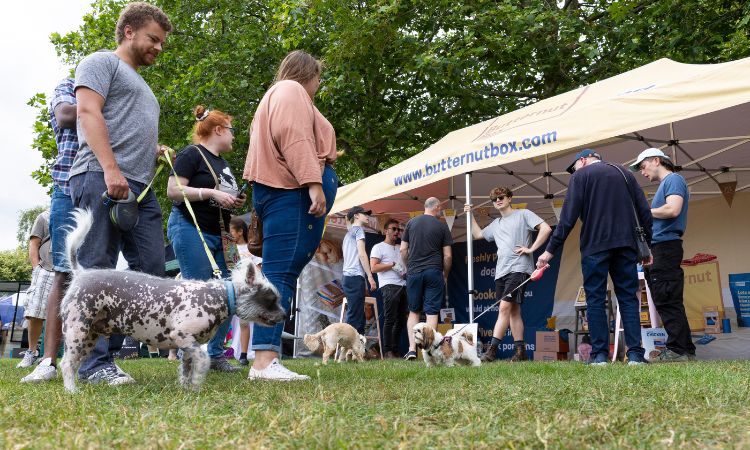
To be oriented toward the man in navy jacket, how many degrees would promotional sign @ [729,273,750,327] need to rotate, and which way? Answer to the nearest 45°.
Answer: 0° — it already faces them

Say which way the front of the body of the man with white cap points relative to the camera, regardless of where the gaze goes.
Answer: to the viewer's left

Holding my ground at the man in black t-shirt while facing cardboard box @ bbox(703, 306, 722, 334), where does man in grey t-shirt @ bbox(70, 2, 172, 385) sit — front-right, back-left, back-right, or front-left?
back-right

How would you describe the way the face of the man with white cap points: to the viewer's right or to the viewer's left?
to the viewer's left

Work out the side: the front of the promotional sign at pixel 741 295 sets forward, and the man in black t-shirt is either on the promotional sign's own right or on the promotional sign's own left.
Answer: on the promotional sign's own right

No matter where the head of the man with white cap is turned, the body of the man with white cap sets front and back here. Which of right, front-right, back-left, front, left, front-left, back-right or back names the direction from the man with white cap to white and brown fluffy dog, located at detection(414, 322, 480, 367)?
front

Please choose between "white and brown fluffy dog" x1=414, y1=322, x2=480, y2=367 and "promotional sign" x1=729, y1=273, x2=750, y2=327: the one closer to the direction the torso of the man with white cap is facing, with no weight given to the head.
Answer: the white and brown fluffy dog

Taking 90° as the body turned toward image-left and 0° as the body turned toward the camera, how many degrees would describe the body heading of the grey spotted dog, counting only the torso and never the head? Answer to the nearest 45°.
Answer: approximately 270°

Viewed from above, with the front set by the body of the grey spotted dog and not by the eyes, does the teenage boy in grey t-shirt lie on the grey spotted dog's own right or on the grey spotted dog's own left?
on the grey spotted dog's own left
